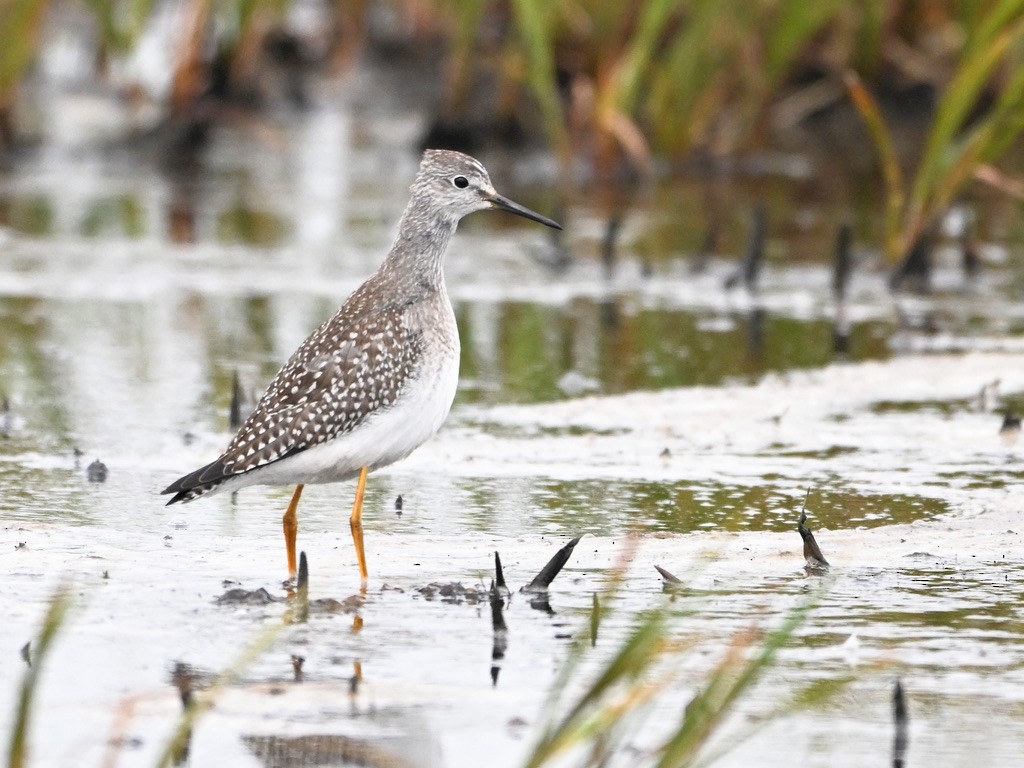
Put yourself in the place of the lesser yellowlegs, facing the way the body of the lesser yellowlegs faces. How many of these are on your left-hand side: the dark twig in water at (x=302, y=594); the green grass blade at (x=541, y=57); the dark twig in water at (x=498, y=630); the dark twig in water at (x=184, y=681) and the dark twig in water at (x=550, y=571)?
1

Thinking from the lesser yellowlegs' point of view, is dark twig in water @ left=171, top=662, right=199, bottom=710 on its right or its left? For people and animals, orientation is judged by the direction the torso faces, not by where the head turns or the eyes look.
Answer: on its right

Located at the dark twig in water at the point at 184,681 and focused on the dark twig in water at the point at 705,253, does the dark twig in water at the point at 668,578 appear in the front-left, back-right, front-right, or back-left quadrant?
front-right

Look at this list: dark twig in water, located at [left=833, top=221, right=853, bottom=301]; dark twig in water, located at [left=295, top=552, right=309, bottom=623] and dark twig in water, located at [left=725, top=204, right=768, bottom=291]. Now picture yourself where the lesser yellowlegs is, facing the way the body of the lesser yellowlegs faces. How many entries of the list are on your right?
1

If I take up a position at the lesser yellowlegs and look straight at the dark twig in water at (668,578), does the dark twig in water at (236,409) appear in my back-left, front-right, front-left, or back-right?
back-left

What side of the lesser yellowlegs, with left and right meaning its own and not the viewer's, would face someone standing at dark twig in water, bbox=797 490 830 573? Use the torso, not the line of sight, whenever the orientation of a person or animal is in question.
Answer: front

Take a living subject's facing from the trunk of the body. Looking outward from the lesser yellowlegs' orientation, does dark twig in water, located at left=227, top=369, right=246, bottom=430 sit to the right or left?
on its left

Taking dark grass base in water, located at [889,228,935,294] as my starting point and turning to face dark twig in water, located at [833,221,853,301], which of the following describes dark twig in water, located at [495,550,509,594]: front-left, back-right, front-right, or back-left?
front-left

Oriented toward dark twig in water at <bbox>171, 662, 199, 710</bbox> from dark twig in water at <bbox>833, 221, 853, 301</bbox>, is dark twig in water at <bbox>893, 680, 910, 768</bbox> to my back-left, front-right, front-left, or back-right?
front-left

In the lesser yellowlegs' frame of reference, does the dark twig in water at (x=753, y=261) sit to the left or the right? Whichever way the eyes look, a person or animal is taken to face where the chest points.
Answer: on its left

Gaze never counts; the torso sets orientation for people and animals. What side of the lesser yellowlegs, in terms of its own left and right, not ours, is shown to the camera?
right

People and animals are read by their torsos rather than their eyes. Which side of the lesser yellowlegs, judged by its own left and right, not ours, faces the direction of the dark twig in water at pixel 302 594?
right

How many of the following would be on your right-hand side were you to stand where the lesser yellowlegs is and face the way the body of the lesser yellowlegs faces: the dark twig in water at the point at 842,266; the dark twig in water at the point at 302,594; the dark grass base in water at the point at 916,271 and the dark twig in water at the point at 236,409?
1

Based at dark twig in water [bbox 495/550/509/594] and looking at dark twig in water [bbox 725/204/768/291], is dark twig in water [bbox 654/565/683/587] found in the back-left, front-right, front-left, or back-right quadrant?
front-right

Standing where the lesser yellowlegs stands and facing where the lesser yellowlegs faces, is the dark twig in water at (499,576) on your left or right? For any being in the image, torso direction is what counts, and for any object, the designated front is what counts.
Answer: on your right

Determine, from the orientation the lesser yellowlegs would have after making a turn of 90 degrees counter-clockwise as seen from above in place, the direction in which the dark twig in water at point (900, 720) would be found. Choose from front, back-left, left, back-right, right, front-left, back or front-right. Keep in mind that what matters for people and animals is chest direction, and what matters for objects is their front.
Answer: back-right

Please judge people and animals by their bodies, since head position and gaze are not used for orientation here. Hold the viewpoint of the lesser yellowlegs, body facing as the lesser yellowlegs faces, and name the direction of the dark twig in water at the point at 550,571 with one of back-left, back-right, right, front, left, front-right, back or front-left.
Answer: front-right

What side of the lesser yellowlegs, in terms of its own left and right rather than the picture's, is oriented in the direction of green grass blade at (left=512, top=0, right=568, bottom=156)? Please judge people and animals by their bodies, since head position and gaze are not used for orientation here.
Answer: left
